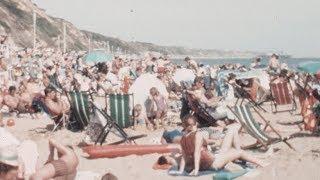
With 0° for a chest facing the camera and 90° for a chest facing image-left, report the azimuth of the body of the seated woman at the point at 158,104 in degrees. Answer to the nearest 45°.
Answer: approximately 45°

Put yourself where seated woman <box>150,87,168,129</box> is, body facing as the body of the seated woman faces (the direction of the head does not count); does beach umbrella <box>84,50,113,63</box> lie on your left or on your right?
on your right

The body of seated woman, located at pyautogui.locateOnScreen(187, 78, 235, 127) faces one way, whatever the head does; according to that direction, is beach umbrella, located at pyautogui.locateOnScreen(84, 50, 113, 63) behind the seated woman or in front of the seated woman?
behind

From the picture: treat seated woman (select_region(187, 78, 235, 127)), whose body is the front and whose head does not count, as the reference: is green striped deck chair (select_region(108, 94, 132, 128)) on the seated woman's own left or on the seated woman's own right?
on the seated woman's own right
